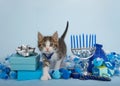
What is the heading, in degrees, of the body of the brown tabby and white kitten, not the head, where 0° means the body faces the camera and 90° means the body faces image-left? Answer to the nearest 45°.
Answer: approximately 45°
